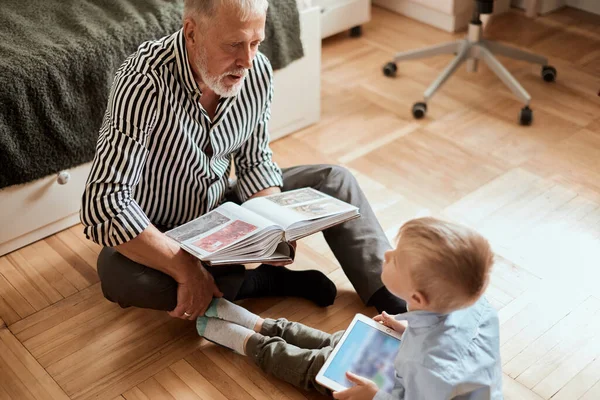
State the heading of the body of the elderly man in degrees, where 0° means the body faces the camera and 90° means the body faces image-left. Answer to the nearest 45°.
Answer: approximately 315°

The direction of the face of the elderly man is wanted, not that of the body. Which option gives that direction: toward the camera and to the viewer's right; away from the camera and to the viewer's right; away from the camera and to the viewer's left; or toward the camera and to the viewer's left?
toward the camera and to the viewer's right

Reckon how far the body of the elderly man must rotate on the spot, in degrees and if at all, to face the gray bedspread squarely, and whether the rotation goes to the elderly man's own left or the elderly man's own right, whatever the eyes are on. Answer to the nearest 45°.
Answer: approximately 180°
